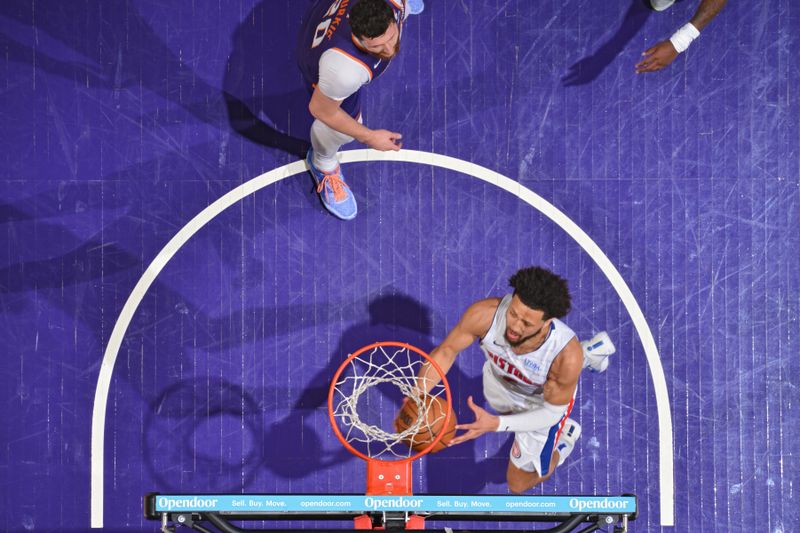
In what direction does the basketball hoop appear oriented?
away from the camera

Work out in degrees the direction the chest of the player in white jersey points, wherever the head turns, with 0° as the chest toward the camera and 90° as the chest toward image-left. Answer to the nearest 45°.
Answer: approximately 45°

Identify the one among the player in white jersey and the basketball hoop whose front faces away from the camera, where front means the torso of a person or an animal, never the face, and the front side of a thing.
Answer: the basketball hoop

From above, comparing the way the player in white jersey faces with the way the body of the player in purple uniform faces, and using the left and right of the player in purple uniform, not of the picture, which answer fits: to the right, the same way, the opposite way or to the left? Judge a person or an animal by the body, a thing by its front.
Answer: to the right

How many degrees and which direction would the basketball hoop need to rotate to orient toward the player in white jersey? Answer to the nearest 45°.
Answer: approximately 135° to its right

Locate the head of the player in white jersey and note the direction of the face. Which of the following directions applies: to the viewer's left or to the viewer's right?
to the viewer's left
